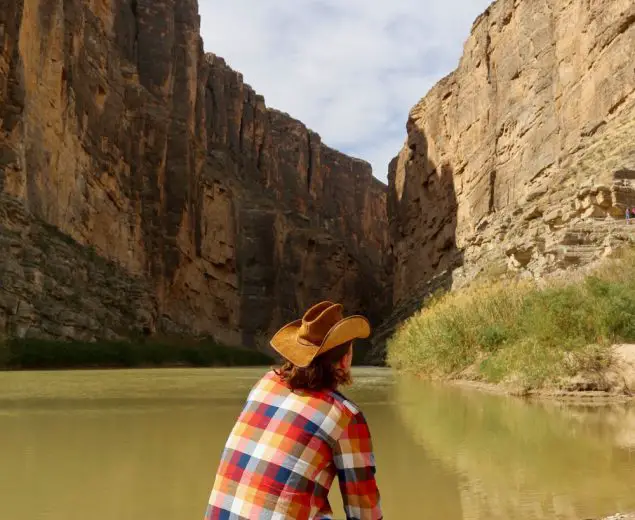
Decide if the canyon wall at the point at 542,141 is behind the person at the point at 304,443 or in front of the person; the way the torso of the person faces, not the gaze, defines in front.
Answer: in front

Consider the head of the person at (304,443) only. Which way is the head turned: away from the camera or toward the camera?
away from the camera

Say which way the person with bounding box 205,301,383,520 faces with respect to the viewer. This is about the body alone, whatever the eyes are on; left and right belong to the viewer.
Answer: facing away from the viewer and to the right of the viewer
